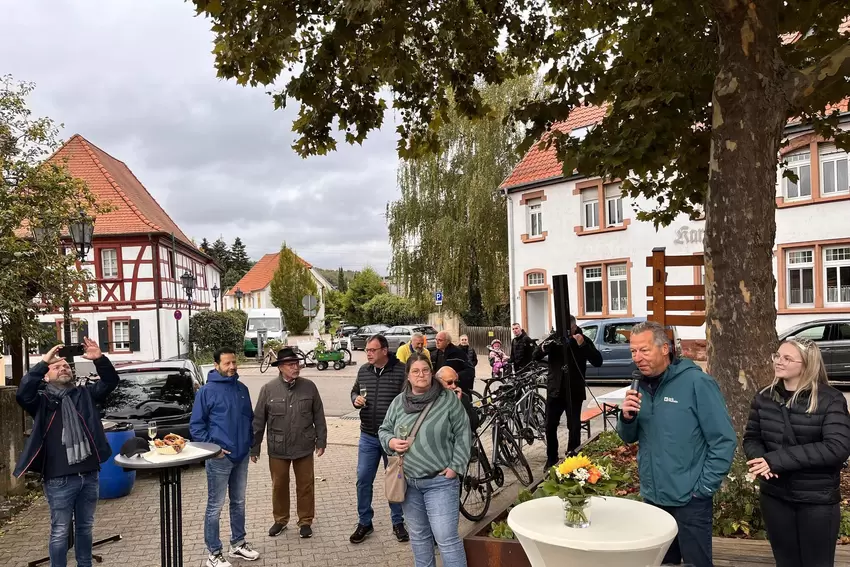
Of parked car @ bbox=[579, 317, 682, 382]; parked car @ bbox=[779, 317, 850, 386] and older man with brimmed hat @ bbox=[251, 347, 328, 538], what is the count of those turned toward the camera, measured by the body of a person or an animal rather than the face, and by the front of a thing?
1

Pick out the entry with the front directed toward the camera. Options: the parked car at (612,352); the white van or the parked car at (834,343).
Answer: the white van

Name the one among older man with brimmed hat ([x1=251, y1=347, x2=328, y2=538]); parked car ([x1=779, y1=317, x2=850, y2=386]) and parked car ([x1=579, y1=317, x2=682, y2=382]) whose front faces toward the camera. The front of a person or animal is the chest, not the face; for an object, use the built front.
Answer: the older man with brimmed hat

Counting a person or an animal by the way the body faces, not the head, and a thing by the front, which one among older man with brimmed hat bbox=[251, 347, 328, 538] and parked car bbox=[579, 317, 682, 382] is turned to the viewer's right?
the parked car

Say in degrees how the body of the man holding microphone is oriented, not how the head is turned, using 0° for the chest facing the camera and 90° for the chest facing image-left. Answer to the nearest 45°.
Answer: approximately 45°

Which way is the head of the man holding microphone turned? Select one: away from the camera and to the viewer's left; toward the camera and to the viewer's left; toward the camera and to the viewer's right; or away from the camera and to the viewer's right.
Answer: toward the camera and to the viewer's left

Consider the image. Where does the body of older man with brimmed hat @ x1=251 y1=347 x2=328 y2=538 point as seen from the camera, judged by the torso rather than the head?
toward the camera

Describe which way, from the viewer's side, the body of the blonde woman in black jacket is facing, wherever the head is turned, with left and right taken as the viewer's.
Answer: facing the viewer and to the left of the viewer

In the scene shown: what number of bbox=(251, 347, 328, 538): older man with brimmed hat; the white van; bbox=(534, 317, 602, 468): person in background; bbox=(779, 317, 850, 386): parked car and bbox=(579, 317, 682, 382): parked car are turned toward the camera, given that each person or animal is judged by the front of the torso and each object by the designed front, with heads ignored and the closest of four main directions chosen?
3

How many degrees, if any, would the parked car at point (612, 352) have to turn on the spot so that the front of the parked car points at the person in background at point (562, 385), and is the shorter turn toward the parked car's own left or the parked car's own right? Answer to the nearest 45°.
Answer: approximately 90° to the parked car's own right

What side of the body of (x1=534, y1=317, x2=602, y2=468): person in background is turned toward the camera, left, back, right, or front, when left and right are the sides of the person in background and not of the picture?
front
